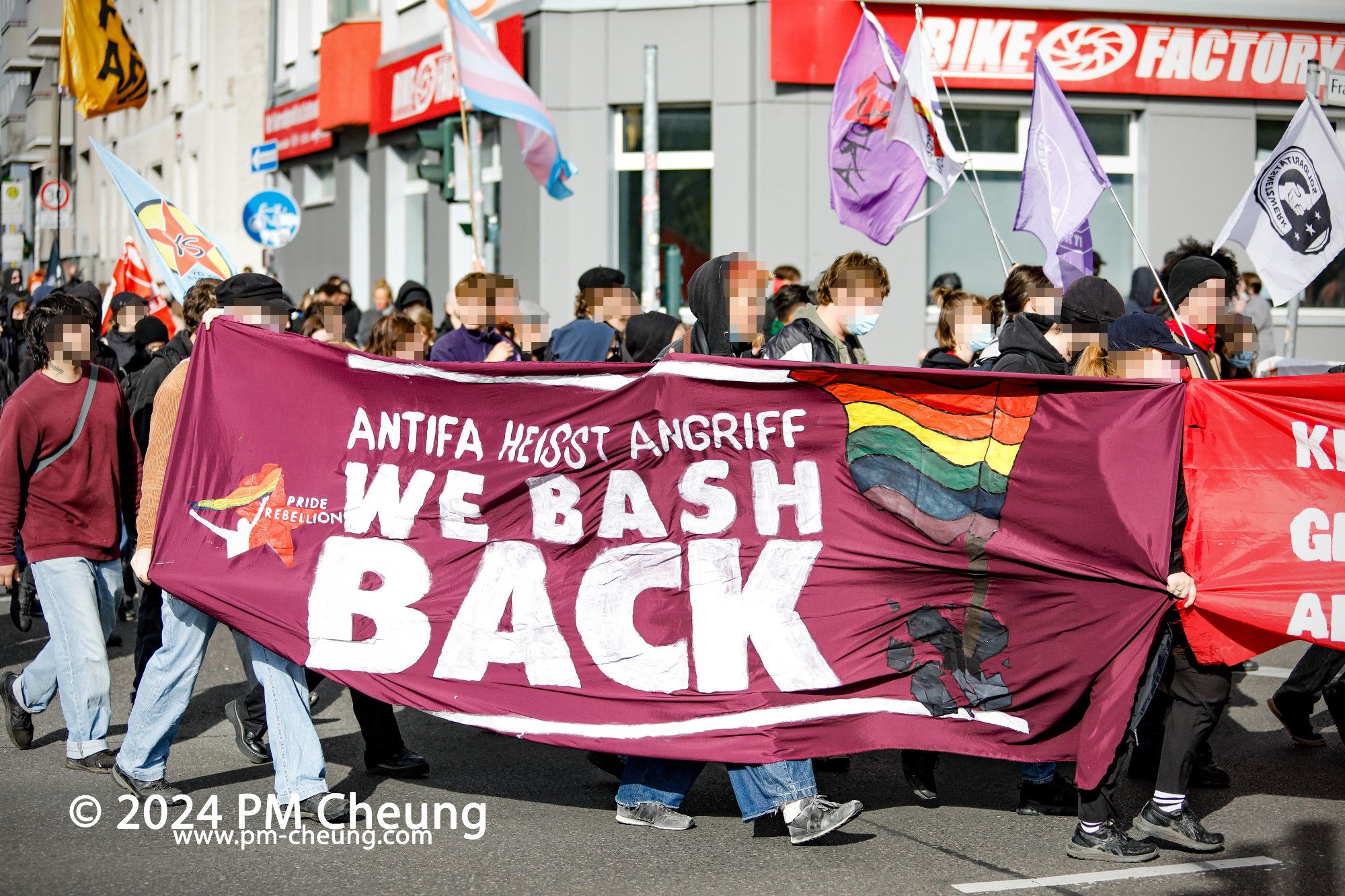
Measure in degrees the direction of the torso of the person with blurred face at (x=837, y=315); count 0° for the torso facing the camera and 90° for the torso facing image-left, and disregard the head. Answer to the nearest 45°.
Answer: approximately 315°

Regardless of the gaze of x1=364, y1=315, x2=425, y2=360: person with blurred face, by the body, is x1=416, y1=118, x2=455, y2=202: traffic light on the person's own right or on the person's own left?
on the person's own left

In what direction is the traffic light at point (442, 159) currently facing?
to the viewer's left
